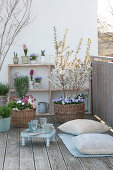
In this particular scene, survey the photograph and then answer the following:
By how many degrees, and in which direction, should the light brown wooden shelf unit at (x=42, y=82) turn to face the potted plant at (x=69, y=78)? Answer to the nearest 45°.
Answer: approximately 45° to its left

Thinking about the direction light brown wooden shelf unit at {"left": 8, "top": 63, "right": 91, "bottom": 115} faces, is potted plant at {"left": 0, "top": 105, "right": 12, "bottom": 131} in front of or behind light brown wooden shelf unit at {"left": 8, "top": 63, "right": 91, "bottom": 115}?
in front

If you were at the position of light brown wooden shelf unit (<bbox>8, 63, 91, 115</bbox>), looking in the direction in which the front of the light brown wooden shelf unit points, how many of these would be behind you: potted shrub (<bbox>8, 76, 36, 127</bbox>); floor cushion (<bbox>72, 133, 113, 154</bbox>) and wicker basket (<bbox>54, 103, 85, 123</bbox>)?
0

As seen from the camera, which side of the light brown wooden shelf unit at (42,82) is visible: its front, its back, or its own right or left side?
front

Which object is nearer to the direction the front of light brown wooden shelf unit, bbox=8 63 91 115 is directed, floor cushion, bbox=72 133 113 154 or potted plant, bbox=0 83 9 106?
the floor cushion

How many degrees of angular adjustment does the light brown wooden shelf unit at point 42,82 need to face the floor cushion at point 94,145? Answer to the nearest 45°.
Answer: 0° — it already faces it

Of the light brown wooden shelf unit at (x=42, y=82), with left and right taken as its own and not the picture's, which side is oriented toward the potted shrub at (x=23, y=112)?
front

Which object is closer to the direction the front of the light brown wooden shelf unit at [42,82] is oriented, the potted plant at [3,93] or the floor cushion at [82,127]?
the floor cushion

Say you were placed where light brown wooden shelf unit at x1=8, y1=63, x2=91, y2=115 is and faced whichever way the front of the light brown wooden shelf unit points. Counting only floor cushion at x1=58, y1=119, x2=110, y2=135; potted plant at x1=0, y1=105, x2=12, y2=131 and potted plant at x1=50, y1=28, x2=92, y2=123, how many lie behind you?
0

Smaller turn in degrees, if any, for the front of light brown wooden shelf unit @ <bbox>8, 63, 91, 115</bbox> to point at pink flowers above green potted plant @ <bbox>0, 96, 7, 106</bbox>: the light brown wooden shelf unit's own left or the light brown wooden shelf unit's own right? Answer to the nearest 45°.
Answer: approximately 45° to the light brown wooden shelf unit's own right

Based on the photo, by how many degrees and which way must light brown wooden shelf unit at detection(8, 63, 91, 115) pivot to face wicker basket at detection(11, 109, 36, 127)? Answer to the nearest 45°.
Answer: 0° — it already faces it

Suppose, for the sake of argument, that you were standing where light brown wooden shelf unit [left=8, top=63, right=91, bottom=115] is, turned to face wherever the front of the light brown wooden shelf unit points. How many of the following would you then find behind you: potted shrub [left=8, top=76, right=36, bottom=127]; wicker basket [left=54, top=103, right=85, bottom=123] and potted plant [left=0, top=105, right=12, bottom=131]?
0
